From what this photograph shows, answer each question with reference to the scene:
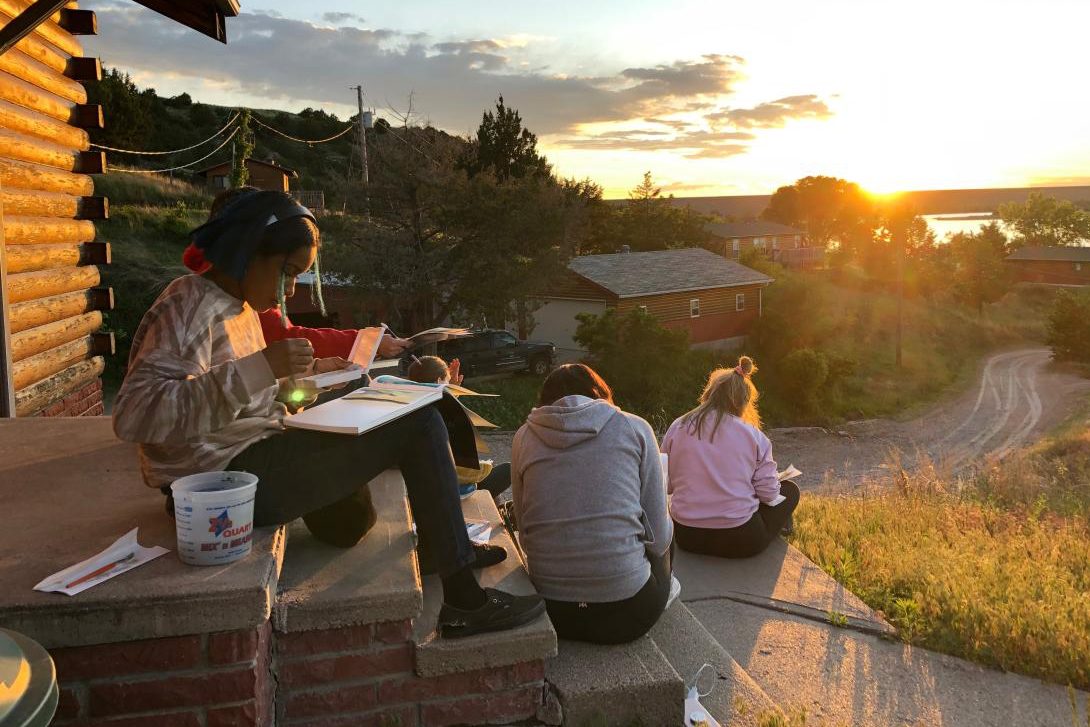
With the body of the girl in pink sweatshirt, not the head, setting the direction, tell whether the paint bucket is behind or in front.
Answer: behind

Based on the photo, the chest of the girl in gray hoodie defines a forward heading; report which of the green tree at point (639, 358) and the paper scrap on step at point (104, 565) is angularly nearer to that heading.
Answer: the green tree

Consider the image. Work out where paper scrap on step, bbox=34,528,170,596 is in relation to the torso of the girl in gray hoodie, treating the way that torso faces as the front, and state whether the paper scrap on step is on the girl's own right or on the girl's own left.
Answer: on the girl's own left

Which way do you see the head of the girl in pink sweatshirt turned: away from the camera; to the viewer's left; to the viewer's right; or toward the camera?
away from the camera

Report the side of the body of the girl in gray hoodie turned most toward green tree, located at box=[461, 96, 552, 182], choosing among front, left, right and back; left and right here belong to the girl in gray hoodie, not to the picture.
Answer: front

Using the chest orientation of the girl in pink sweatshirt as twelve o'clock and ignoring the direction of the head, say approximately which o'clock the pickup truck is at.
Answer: The pickup truck is roughly at 10 o'clock from the girl in pink sweatshirt.

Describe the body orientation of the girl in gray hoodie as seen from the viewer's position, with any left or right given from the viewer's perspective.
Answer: facing away from the viewer

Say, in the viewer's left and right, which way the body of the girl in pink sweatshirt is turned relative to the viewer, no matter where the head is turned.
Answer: facing away from the viewer and to the right of the viewer

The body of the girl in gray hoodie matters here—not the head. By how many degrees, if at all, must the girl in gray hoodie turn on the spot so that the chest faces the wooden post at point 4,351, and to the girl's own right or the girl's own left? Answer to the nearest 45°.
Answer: approximately 45° to the girl's own left

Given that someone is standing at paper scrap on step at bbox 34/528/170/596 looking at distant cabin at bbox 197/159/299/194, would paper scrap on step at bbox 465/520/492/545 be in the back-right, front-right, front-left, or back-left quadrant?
front-right

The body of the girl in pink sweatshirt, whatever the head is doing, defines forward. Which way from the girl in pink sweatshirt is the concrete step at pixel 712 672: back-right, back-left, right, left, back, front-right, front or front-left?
back-right
